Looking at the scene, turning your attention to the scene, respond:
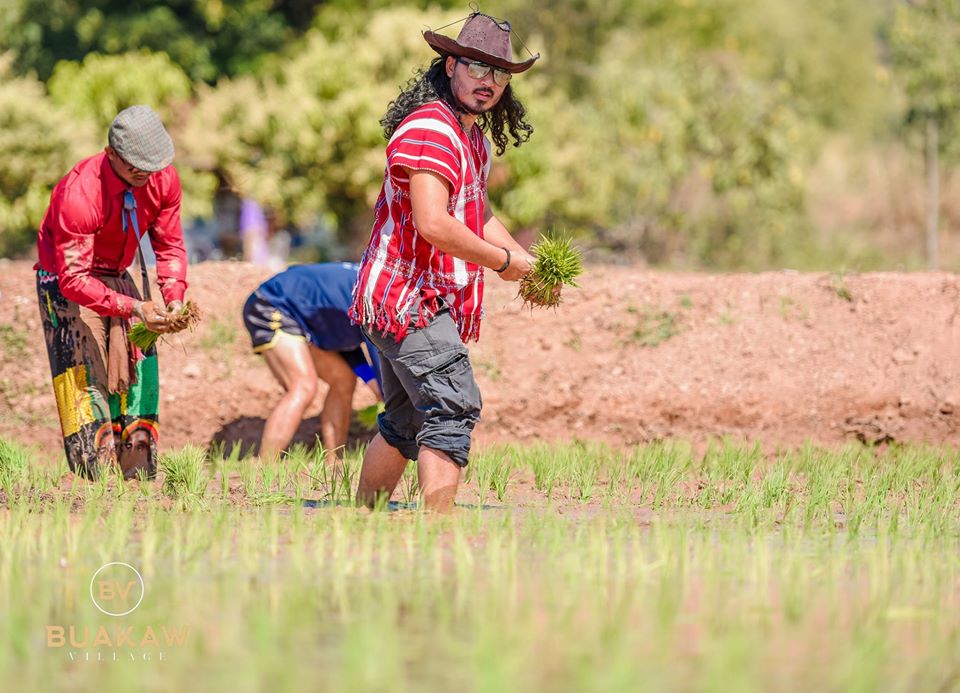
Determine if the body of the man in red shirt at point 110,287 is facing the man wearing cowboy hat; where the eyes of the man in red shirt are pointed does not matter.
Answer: yes

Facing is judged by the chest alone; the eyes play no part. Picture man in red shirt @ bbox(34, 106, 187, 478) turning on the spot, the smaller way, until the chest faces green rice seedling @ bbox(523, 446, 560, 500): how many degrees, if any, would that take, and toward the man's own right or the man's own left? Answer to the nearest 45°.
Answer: approximately 45° to the man's own left

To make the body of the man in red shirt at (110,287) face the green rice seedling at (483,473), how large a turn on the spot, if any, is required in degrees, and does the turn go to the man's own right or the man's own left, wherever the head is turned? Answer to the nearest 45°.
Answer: approximately 45° to the man's own left

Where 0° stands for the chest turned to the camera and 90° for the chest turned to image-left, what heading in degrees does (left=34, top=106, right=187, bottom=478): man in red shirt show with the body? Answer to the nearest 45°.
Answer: approximately 315°

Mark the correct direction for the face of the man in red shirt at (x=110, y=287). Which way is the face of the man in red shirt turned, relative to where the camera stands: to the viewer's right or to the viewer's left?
to the viewer's right
